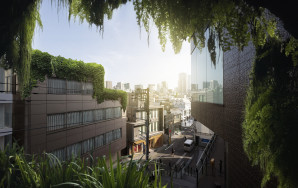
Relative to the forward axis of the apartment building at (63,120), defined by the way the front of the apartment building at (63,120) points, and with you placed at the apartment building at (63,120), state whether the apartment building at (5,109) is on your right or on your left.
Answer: on your right

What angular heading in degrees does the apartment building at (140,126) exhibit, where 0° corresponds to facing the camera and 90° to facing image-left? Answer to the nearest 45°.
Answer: approximately 315°

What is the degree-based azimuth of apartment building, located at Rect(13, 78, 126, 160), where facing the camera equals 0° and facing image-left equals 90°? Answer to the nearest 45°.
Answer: approximately 315°

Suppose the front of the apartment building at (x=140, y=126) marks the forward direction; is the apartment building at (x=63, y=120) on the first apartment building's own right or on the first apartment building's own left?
on the first apartment building's own right

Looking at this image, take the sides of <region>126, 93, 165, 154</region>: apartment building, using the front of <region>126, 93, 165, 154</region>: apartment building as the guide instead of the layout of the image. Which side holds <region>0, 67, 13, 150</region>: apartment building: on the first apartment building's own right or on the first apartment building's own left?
on the first apartment building's own right

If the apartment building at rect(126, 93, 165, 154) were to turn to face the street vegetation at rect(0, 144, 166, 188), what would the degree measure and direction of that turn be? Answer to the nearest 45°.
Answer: approximately 45° to its right

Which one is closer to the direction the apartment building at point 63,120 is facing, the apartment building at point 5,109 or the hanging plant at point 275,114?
the hanging plant

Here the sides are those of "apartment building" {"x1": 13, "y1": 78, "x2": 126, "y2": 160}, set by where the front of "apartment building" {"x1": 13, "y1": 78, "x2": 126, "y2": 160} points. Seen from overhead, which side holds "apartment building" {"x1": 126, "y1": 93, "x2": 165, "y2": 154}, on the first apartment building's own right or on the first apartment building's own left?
on the first apartment building's own left
